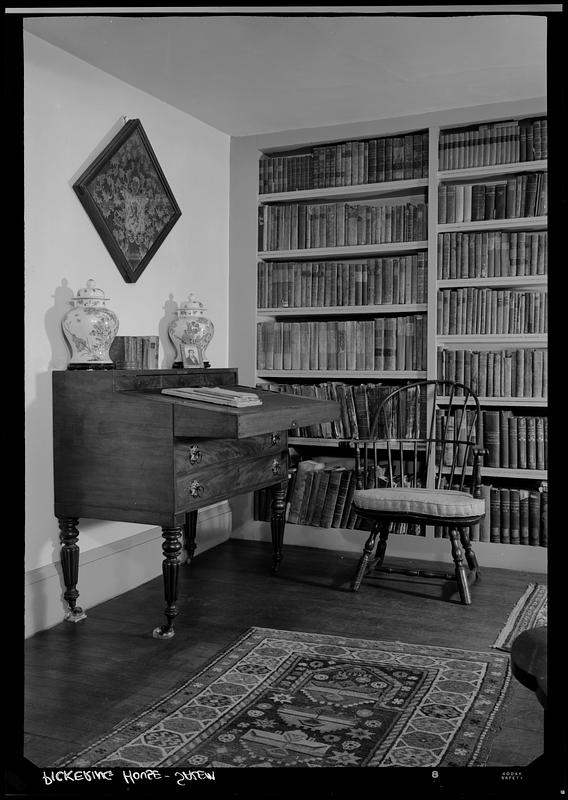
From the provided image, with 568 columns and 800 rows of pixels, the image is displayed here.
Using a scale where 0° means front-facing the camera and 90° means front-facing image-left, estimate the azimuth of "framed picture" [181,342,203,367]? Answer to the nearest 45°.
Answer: approximately 0°

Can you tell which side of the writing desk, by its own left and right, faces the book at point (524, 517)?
front

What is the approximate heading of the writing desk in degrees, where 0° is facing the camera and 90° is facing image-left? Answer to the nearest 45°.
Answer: approximately 315°

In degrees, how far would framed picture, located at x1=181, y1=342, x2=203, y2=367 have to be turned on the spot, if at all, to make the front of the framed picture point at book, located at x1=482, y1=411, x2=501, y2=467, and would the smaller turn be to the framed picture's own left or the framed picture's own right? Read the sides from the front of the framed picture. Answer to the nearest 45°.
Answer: approximately 90° to the framed picture's own left

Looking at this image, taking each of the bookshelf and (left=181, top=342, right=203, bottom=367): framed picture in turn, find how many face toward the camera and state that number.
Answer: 2

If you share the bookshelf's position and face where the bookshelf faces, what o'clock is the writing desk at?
The writing desk is roughly at 1 o'clock from the bookshelf.

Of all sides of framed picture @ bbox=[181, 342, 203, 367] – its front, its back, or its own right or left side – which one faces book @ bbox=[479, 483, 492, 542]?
left
